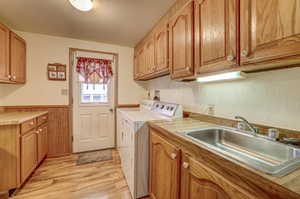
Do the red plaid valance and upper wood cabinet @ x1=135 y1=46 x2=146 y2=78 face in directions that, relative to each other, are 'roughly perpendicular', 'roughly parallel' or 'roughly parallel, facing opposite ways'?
roughly perpendicular

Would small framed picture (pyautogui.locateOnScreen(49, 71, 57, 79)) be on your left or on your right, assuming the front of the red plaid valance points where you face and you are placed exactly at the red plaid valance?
on your right

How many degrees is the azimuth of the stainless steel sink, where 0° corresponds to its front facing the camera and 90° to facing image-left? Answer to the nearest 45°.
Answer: approximately 45°

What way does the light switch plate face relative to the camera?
toward the camera

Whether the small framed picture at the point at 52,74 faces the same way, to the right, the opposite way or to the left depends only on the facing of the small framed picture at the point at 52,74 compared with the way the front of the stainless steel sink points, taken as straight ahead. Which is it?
to the left

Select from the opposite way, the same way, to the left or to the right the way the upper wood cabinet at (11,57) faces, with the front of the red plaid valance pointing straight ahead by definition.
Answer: to the left

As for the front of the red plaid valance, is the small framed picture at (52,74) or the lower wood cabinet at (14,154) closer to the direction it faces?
the lower wood cabinet

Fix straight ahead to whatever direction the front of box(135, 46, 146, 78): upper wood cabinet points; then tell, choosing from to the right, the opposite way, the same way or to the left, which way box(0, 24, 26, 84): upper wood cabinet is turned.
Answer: the opposite way

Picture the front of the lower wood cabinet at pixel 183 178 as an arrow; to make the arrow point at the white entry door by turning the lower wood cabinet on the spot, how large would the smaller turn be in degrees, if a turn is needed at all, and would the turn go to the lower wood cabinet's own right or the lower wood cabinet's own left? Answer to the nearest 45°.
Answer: approximately 90° to the lower wood cabinet's own right

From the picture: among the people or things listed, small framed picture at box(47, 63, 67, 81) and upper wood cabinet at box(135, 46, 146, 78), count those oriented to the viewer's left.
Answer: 1

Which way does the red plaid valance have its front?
toward the camera

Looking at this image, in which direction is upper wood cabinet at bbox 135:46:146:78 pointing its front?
to the viewer's left

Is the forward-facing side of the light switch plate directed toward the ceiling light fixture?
yes

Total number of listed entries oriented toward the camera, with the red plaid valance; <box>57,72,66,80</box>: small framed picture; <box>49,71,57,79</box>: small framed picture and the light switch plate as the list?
4

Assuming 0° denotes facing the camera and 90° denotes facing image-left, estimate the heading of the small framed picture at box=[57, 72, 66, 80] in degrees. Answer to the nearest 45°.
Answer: approximately 0°
